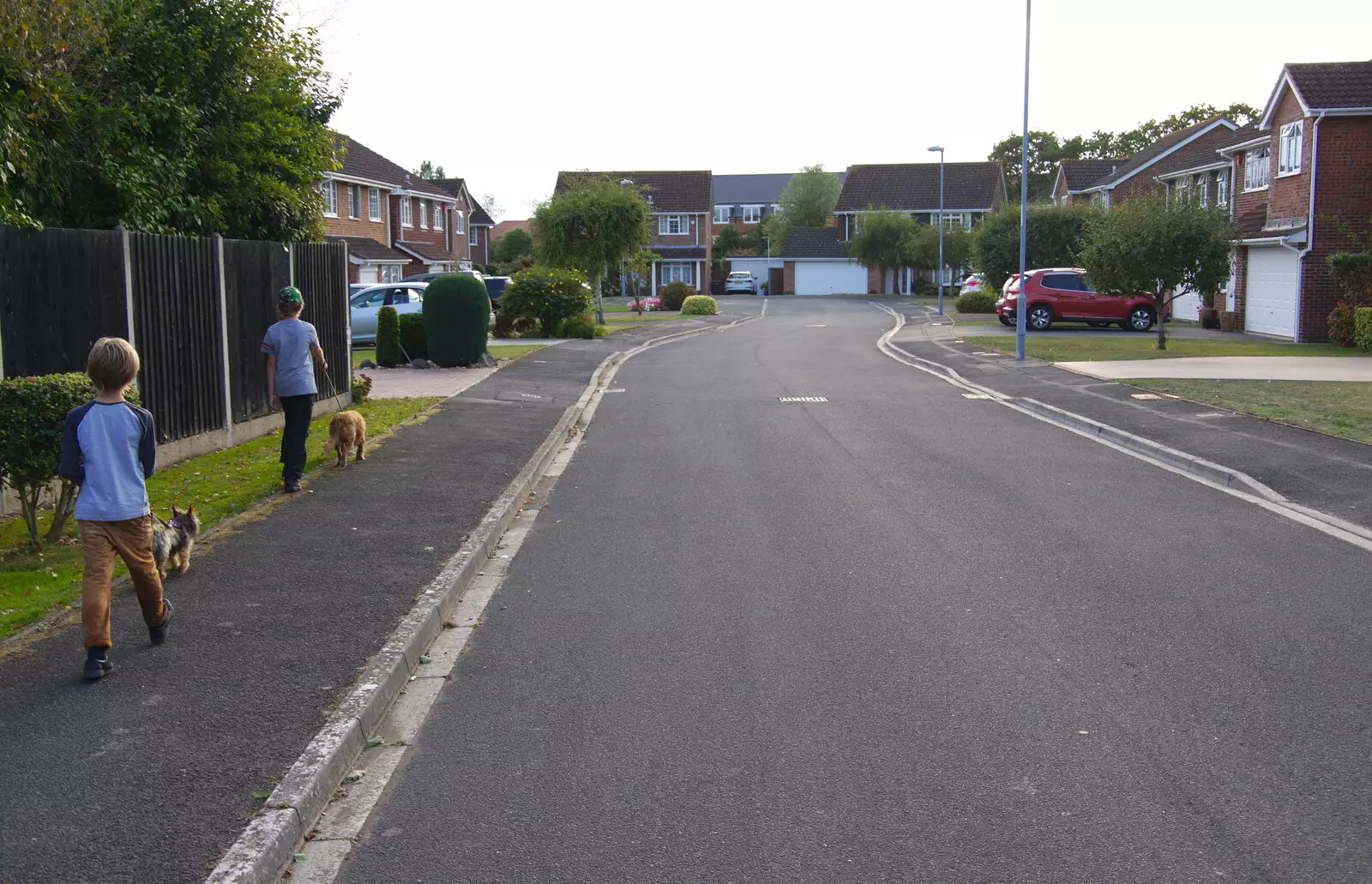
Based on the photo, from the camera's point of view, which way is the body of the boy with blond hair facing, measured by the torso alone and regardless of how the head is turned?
away from the camera

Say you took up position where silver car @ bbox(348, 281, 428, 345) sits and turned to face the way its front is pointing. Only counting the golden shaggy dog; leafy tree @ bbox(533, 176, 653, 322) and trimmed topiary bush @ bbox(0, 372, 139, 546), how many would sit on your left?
2

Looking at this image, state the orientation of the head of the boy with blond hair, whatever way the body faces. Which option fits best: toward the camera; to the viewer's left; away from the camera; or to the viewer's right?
away from the camera

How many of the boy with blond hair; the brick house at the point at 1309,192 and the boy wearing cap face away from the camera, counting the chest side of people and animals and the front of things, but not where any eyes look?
2

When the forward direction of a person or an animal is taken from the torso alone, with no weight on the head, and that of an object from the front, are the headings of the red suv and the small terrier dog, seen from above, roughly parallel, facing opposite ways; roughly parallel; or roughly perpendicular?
roughly perpendicular

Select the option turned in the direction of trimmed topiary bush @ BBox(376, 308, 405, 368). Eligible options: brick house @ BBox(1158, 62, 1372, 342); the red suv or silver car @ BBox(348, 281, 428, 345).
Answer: the brick house

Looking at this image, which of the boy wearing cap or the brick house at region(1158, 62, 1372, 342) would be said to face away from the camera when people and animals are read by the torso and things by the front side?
the boy wearing cap

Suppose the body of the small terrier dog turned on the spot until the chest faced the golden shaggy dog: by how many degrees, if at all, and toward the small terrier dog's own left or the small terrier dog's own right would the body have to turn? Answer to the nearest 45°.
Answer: approximately 45° to the small terrier dog's own left

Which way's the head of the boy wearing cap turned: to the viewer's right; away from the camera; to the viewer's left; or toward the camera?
away from the camera

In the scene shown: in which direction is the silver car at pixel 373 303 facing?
to the viewer's left

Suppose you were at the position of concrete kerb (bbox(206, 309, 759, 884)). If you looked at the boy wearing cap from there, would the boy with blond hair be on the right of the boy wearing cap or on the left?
left

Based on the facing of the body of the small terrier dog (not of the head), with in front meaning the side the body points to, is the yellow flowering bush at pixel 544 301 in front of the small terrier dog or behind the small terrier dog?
in front
